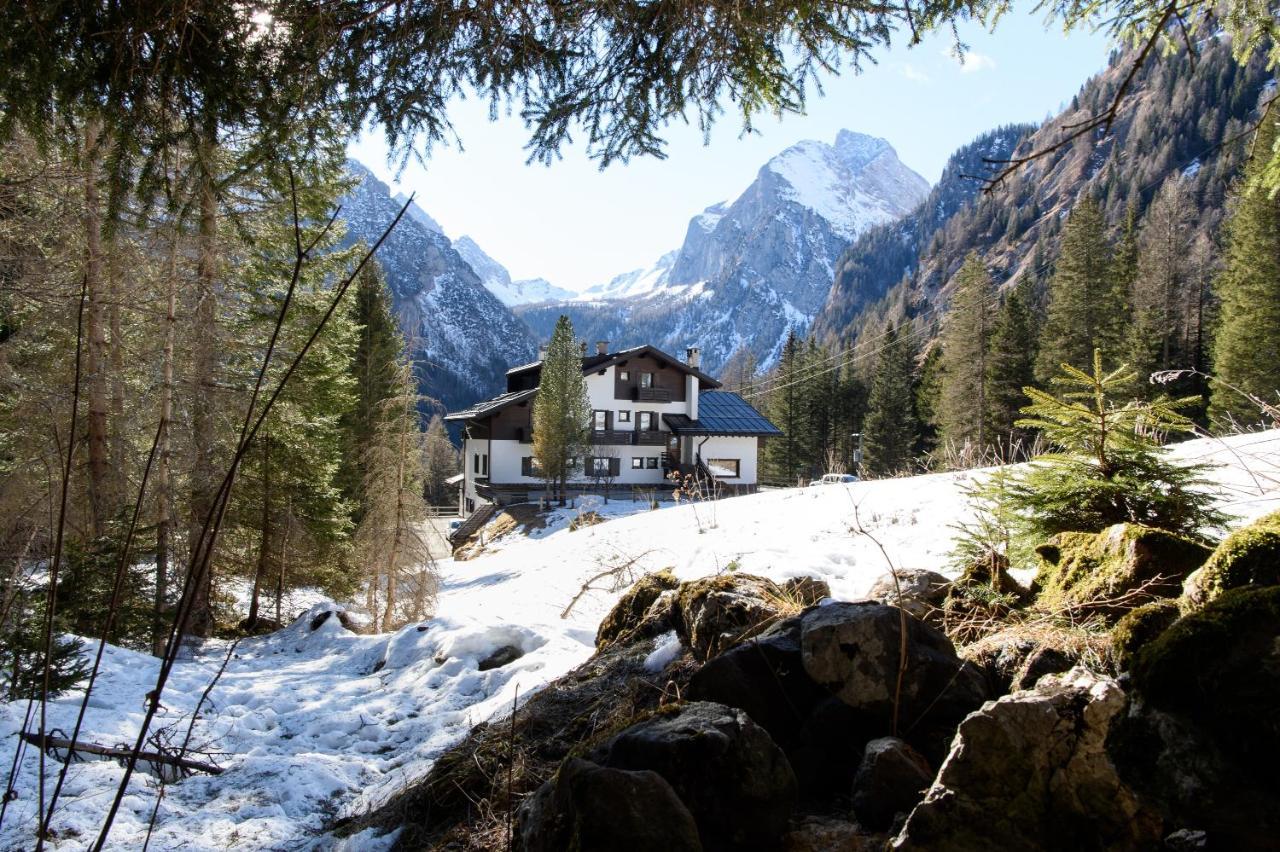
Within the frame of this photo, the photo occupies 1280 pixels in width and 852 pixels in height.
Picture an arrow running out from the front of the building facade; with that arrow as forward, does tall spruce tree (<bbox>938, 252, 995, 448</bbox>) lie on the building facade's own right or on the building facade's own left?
on the building facade's own left

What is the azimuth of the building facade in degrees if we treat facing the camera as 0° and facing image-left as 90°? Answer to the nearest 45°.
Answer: approximately 0°

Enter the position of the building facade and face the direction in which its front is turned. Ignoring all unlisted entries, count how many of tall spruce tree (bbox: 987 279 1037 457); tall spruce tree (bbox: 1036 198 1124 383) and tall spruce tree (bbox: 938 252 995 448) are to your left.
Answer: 3

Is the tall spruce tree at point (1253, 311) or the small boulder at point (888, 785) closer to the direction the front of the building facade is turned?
the small boulder

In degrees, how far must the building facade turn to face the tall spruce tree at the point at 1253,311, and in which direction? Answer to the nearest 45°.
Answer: approximately 45° to its left

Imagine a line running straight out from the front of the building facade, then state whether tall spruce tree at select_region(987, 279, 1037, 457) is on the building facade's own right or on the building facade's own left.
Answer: on the building facade's own left

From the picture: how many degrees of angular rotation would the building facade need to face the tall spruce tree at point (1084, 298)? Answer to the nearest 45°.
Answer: approximately 90° to its left
